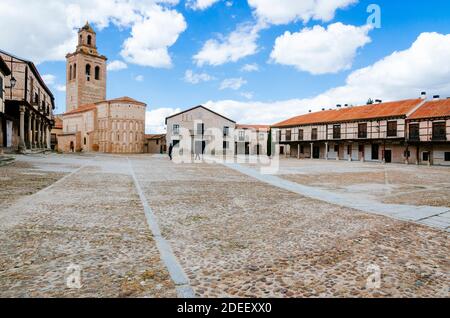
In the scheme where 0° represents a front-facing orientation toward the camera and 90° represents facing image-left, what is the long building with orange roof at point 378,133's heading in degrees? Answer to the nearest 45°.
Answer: approximately 45°

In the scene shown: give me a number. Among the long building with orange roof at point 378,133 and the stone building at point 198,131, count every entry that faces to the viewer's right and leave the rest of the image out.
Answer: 0

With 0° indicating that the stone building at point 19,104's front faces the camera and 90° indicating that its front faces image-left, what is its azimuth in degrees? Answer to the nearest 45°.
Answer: approximately 315°

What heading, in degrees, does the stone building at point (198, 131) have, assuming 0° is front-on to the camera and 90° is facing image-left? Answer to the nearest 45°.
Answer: approximately 0°

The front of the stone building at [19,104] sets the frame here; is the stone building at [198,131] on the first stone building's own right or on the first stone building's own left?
on the first stone building's own left

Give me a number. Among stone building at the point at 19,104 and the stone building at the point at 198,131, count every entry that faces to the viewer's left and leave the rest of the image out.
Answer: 0

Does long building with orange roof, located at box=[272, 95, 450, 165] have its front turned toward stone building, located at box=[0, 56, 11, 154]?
yes
